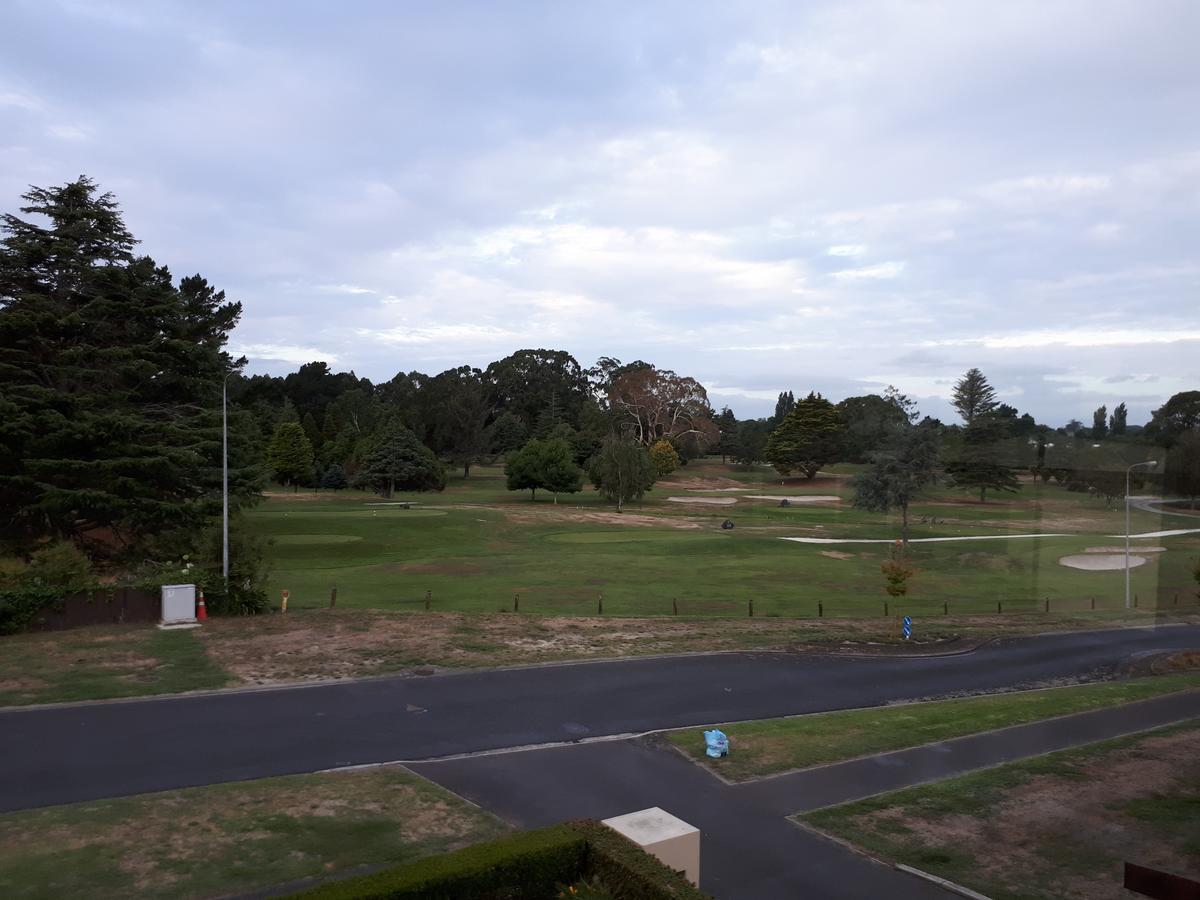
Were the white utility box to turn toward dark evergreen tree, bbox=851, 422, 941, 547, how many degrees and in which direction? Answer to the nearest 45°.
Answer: approximately 90° to its left

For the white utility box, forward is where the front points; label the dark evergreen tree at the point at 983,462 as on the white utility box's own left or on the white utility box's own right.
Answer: on the white utility box's own left

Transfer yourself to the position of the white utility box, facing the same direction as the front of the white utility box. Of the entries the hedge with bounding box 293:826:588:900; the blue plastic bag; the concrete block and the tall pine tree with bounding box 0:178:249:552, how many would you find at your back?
1

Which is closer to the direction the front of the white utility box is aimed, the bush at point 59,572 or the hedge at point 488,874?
the hedge

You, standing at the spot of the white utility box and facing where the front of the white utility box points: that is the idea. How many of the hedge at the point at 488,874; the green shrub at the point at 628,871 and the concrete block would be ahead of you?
3

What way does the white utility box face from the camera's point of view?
toward the camera

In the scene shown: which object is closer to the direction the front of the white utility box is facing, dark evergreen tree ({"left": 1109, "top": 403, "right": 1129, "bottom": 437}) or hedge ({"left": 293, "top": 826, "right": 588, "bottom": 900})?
the hedge

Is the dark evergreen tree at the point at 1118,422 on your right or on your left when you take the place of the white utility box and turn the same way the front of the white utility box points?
on your left

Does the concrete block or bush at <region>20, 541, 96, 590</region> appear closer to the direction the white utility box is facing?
the concrete block

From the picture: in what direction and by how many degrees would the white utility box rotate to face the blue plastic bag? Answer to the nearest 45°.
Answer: approximately 45° to its left

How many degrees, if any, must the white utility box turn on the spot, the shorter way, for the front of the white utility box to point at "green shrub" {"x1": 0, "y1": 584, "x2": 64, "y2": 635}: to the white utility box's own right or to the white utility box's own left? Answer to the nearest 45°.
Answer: approximately 90° to the white utility box's own right

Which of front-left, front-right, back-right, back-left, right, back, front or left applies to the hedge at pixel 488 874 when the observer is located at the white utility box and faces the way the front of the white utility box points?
front
